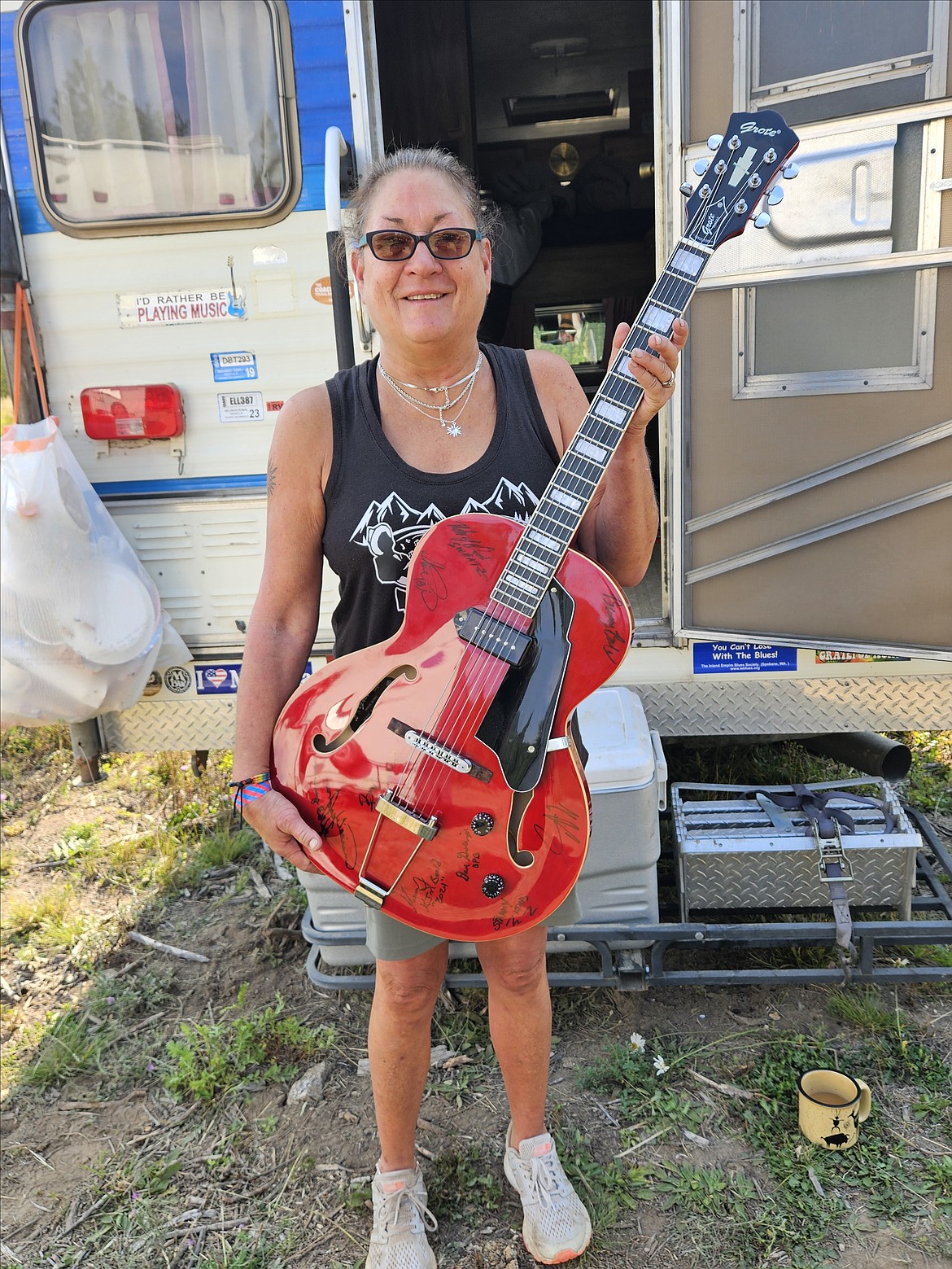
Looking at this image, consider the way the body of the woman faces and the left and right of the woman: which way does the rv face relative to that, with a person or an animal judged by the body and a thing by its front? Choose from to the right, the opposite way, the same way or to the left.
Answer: the opposite way

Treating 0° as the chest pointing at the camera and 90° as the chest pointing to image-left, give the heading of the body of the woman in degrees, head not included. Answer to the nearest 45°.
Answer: approximately 0°

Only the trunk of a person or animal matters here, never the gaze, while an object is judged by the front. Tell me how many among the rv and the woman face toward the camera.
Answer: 1

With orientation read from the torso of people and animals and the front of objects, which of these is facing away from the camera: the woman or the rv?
the rv

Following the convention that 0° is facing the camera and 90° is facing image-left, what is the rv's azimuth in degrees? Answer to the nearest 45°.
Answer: approximately 180°
